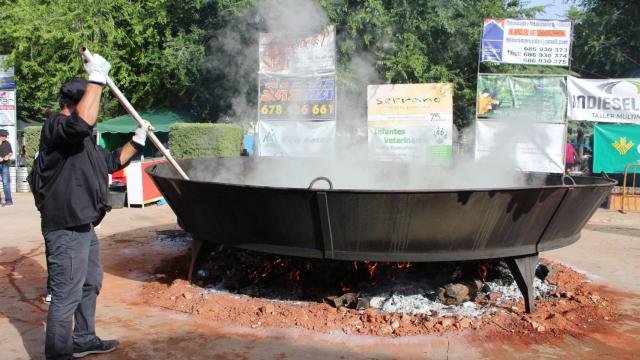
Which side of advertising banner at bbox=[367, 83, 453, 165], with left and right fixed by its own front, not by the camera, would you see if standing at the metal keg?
right

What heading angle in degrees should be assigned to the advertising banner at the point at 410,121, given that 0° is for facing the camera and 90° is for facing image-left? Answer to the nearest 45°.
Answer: approximately 0°

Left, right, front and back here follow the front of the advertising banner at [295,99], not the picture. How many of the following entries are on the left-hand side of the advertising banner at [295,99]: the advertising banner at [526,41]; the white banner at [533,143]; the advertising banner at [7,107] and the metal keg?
2

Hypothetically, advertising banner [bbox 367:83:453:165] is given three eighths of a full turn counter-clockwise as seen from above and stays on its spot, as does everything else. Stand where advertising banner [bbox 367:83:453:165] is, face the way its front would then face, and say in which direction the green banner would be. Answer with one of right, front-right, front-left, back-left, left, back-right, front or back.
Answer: front-right

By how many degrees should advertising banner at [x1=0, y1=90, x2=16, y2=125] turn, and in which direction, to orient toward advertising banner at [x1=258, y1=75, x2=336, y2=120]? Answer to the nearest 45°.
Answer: approximately 45° to its left

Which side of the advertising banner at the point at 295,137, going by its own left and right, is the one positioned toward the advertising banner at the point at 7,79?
right

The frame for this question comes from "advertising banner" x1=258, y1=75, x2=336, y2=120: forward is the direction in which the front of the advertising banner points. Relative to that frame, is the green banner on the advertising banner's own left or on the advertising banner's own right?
on the advertising banner's own left

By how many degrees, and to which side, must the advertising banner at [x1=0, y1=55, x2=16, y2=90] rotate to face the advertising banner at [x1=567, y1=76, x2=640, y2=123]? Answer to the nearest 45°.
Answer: approximately 45° to its left
